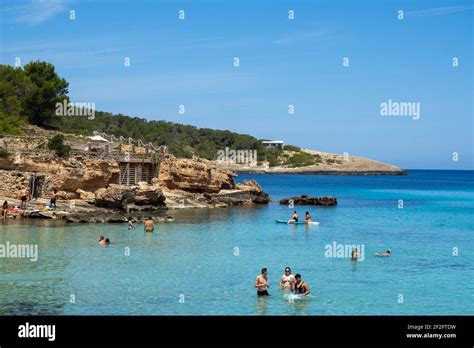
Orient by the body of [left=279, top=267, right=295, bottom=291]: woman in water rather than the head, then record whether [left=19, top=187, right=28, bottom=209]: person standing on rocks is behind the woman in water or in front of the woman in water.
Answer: behind

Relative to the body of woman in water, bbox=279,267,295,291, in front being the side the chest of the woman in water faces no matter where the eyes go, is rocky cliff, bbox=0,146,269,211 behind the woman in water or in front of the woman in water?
behind

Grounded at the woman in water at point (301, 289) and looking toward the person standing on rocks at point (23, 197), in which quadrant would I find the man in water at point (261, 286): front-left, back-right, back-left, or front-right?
front-left

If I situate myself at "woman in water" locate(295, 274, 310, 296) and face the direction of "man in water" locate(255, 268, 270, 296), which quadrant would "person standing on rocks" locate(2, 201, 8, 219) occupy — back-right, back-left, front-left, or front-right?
front-right

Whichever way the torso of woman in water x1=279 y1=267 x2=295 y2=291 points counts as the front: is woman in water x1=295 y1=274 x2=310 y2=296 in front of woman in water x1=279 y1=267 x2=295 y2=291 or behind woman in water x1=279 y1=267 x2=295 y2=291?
in front

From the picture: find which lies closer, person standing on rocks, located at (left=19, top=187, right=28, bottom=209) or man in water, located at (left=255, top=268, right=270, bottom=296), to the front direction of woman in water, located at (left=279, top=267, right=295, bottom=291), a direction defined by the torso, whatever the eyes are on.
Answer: the man in water

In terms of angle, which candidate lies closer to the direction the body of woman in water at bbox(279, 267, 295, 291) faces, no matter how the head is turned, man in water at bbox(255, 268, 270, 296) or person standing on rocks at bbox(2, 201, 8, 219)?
the man in water

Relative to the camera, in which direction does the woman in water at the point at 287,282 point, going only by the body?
toward the camera

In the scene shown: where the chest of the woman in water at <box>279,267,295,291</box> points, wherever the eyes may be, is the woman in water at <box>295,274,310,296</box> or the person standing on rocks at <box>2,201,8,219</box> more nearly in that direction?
the woman in water

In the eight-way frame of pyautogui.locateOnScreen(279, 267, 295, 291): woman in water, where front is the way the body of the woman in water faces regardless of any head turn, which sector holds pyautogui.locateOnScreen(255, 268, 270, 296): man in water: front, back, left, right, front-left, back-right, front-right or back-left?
front-right
